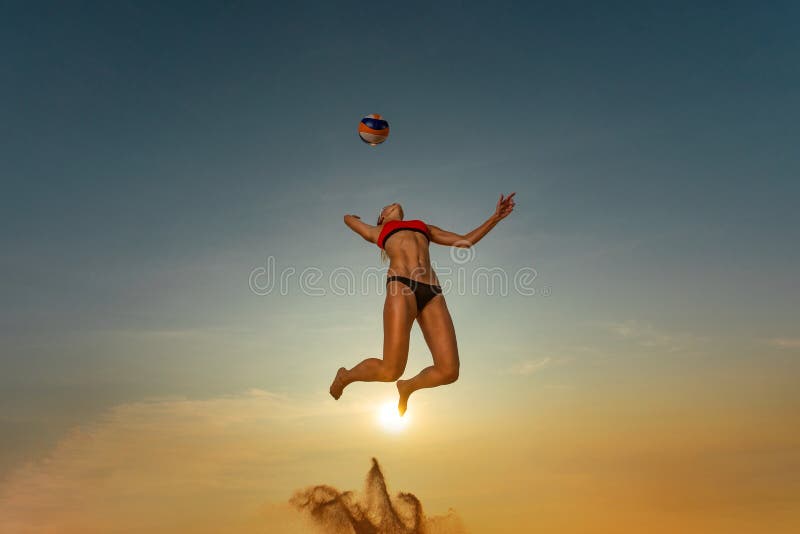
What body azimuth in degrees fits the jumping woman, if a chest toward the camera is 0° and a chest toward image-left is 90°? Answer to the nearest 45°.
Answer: approximately 315°
